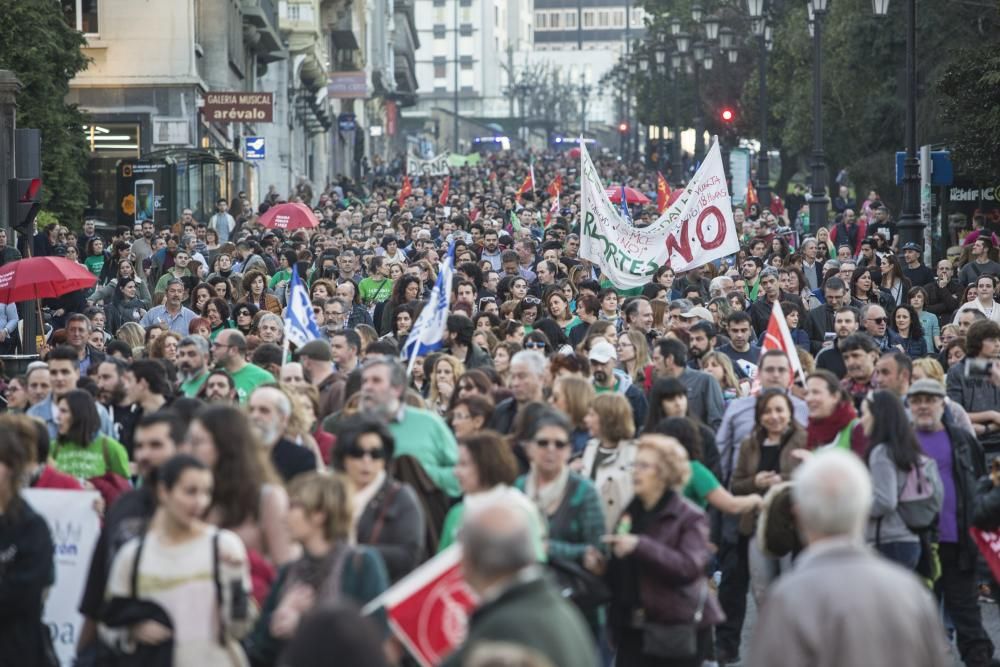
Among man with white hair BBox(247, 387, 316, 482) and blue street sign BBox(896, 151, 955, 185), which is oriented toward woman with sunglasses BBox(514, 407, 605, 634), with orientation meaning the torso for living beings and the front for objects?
the blue street sign

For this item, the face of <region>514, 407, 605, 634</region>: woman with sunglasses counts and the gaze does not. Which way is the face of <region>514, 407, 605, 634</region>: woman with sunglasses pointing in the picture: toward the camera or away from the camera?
toward the camera

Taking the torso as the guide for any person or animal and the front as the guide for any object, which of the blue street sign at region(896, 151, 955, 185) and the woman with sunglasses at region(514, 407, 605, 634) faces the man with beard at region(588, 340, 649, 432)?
the blue street sign

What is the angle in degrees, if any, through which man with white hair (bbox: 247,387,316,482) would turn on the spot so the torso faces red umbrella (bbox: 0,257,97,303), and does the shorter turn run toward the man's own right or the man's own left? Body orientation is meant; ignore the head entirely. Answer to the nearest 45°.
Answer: approximately 135° to the man's own right

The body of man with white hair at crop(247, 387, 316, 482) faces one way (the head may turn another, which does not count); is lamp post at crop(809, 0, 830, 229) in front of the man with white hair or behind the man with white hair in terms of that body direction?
behind

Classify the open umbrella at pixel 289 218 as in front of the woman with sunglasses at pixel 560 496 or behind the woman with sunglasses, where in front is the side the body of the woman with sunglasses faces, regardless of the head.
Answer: behind

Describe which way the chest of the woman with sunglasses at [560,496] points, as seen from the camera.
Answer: toward the camera

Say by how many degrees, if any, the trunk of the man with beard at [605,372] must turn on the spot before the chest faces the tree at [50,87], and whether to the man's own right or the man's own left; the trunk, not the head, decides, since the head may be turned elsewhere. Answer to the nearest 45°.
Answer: approximately 90° to the man's own right

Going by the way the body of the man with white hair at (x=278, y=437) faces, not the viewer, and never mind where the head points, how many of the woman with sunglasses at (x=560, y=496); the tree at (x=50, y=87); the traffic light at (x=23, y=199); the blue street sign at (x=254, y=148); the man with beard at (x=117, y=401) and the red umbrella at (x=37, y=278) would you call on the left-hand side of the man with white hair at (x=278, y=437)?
1

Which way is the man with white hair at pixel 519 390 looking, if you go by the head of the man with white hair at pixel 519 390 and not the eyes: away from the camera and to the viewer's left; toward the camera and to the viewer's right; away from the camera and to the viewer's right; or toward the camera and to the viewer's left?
toward the camera and to the viewer's left

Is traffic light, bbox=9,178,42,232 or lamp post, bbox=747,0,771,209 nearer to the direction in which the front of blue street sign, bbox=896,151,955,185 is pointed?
the traffic light

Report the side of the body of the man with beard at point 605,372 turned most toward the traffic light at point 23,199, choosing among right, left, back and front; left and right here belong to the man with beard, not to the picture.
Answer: right

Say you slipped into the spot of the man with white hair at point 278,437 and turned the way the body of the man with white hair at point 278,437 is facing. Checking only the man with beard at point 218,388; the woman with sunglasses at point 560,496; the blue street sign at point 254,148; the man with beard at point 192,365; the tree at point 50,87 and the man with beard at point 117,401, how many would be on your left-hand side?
1

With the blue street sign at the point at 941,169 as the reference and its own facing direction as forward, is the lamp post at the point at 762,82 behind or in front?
behind

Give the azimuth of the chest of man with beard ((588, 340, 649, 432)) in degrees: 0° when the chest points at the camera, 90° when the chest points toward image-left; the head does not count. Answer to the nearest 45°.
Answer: approximately 45°

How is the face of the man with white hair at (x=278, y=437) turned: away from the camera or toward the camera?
toward the camera
